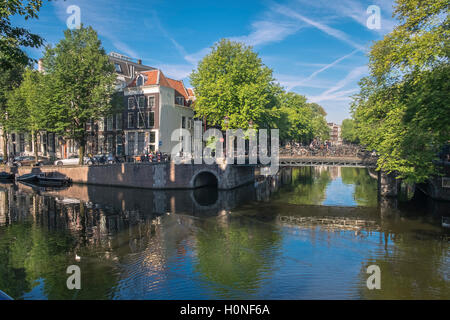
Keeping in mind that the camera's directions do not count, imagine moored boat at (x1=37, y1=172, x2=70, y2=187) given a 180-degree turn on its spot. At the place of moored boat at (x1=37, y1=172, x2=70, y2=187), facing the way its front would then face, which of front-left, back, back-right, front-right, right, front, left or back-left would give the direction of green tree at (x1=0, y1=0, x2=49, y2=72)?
left

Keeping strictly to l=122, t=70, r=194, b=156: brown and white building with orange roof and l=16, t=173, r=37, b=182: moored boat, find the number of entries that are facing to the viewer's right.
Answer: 0

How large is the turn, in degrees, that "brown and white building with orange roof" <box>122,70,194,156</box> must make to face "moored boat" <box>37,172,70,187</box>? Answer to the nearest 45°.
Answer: approximately 45° to its right

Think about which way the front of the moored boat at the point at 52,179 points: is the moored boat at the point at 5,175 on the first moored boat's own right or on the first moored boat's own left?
on the first moored boat's own left

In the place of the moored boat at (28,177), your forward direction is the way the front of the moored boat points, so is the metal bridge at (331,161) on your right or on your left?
on your left
